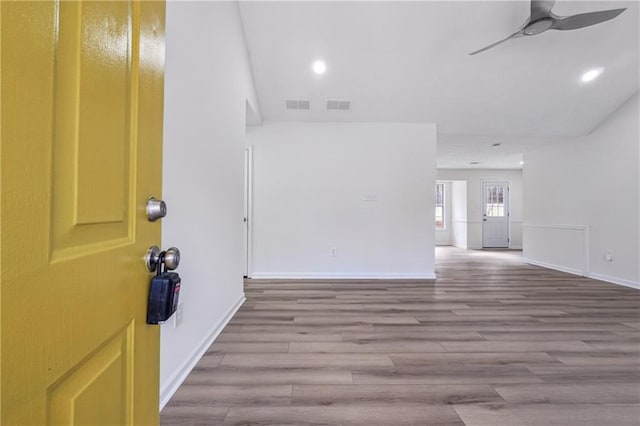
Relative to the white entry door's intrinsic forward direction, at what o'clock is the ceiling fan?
The ceiling fan is roughly at 12 o'clock from the white entry door.

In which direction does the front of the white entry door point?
toward the camera

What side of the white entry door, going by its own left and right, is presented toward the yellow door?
front
